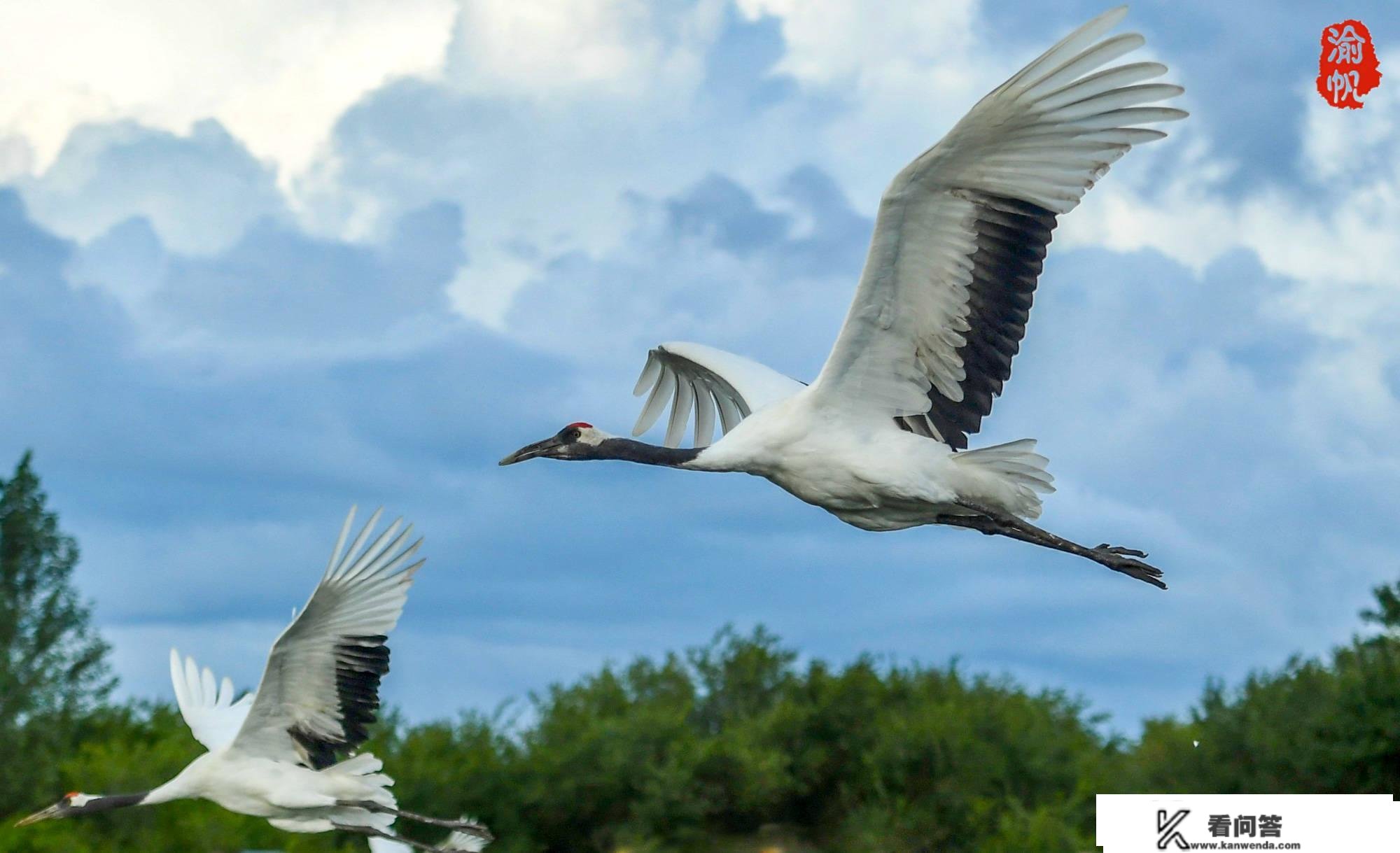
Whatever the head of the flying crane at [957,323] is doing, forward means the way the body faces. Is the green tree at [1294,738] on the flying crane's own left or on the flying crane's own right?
on the flying crane's own right

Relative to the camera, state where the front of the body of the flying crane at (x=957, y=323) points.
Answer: to the viewer's left

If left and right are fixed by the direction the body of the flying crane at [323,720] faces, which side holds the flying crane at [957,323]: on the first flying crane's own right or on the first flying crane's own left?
on the first flying crane's own left

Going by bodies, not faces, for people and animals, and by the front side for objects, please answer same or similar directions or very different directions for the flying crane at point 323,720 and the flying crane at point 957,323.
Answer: same or similar directions

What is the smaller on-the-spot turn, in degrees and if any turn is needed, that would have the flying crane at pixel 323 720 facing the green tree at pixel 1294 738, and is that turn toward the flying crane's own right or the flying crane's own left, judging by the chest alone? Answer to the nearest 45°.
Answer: approximately 135° to the flying crane's own right

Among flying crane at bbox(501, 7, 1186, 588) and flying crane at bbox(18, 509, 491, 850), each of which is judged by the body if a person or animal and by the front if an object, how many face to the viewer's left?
2

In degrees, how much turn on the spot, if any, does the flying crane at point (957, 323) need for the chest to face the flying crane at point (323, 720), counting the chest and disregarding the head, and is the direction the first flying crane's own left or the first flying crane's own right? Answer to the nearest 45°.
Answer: approximately 45° to the first flying crane's own right

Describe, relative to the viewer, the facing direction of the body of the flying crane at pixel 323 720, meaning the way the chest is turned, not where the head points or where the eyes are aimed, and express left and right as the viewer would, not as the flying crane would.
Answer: facing to the left of the viewer

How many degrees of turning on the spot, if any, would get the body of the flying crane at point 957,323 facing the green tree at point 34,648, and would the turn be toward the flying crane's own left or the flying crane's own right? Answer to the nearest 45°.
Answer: approximately 45° to the flying crane's own right
